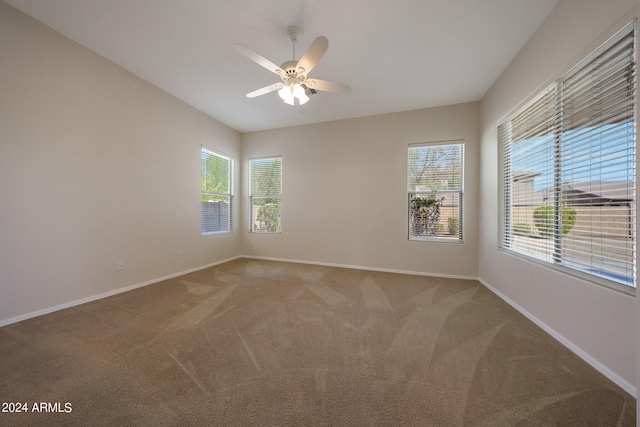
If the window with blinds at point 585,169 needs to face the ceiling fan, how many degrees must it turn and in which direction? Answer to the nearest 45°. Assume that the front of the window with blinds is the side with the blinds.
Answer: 0° — it already faces it

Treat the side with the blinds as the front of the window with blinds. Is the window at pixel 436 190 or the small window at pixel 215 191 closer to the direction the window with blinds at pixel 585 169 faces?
the small window

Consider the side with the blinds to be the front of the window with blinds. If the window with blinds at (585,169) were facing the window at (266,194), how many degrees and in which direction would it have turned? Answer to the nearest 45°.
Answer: approximately 45° to its right

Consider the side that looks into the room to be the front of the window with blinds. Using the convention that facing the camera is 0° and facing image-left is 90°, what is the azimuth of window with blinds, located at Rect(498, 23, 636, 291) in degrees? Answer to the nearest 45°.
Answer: approximately 45°

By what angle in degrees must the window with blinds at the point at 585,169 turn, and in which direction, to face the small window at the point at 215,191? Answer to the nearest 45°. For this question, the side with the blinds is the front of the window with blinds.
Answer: approximately 45° to its right

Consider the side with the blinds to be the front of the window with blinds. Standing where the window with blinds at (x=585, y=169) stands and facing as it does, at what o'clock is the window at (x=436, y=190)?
The window is roughly at 3 o'clock from the window with blinds.

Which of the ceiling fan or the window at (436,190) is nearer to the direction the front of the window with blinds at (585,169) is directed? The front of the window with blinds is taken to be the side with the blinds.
the ceiling fan
